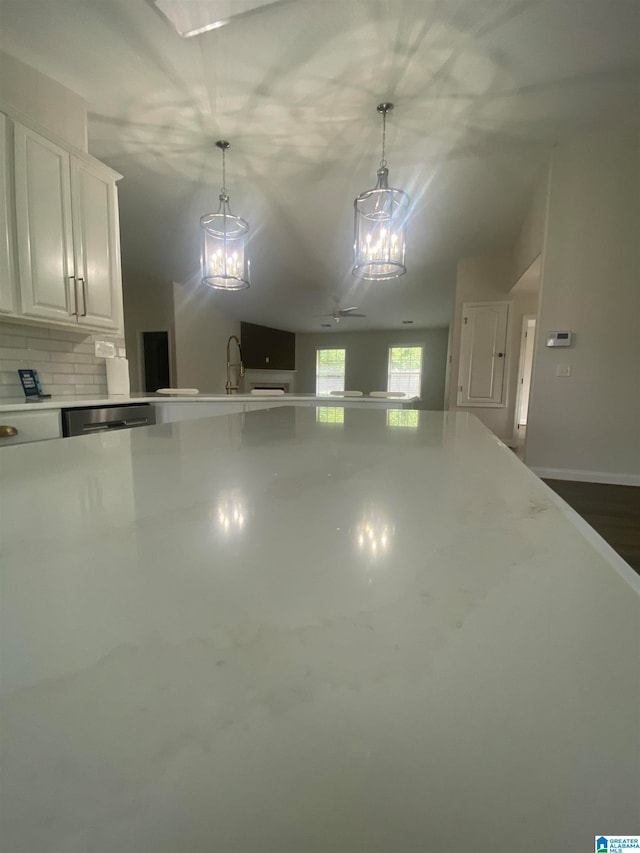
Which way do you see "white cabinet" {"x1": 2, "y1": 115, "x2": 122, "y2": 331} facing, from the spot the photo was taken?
facing the viewer and to the right of the viewer
